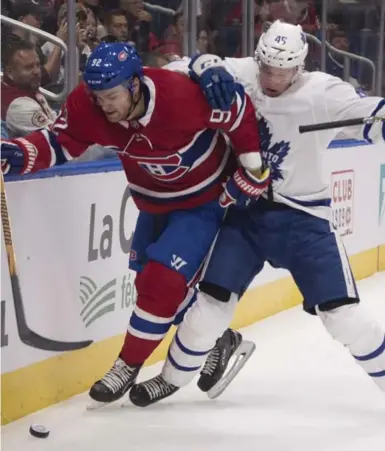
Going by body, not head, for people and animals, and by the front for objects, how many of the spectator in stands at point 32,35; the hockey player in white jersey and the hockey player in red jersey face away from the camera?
0

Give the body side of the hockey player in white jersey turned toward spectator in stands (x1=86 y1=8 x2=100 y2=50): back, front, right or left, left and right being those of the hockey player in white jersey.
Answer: right

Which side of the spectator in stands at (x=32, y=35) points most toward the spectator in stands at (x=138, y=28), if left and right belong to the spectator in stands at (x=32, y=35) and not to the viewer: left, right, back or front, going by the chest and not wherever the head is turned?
left

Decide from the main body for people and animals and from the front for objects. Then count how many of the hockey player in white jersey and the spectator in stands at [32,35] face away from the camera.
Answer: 0

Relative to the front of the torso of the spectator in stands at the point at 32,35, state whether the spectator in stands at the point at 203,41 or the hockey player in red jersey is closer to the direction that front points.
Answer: the hockey player in red jersey

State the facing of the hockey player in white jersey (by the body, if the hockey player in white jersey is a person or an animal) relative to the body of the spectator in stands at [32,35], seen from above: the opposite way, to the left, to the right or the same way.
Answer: to the right

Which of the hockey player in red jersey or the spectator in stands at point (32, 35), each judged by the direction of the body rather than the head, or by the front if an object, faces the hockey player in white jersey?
the spectator in stands

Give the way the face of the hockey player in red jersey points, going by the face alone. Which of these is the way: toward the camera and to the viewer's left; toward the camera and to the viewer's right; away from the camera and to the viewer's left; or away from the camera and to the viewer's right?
toward the camera and to the viewer's left

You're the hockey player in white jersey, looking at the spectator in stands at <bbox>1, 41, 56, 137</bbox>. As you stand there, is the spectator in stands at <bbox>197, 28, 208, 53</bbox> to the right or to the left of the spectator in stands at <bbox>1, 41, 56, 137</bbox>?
right

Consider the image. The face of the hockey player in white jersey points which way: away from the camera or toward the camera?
toward the camera

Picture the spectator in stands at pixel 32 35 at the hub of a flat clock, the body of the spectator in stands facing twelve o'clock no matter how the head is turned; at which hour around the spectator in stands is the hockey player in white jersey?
The hockey player in white jersey is roughly at 12 o'clock from the spectator in stands.

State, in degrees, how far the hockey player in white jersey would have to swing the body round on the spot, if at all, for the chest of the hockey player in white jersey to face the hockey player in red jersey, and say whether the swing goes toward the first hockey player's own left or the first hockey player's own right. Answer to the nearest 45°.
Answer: approximately 45° to the first hockey player's own right

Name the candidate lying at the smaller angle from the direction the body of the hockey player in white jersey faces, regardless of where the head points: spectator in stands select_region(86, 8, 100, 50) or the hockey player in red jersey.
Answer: the hockey player in red jersey

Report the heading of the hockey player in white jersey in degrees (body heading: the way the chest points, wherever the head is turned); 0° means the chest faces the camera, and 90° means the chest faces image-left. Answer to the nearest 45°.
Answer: approximately 45°

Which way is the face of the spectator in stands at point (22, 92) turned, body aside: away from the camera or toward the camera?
toward the camera

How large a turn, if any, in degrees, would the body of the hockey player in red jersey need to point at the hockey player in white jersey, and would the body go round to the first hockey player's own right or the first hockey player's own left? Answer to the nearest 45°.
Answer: approximately 135° to the first hockey player's own left

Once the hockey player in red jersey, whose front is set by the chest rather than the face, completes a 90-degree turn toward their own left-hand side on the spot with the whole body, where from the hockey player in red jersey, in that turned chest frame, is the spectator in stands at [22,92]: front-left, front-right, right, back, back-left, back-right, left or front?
back

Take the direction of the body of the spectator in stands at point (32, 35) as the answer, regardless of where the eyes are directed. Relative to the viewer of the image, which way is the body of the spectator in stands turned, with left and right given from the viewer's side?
facing the viewer and to the right of the viewer
